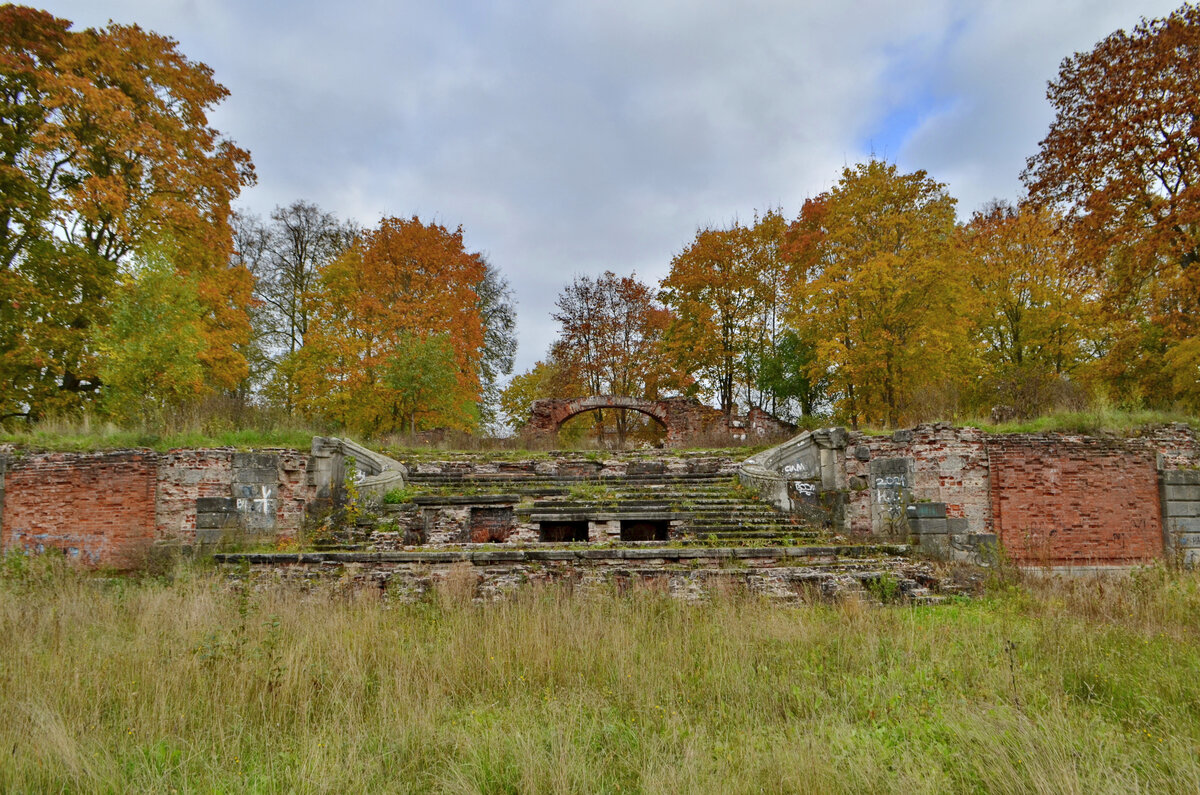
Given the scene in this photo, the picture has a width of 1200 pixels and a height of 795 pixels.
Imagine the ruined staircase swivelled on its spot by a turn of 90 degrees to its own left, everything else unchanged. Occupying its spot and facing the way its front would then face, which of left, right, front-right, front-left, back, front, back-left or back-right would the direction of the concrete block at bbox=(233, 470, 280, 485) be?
back

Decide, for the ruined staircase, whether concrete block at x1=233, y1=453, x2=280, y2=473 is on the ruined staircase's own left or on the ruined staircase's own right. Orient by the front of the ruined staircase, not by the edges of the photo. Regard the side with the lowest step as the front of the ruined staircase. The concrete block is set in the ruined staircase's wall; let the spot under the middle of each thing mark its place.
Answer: on the ruined staircase's own right

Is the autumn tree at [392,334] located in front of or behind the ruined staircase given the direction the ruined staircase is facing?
behind

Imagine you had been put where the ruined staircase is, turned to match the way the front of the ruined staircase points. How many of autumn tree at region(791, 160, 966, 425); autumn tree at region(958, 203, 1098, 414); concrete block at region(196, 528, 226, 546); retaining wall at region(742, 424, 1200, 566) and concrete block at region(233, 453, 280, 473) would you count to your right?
2

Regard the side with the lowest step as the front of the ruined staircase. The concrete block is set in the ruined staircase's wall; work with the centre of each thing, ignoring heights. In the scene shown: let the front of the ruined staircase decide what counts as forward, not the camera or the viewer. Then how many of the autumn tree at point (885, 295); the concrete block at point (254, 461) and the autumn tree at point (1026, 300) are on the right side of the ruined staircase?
1

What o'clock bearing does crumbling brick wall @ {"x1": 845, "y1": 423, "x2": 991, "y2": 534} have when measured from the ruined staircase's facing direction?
The crumbling brick wall is roughly at 9 o'clock from the ruined staircase.

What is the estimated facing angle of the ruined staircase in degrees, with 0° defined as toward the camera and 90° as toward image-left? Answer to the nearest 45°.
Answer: approximately 0°

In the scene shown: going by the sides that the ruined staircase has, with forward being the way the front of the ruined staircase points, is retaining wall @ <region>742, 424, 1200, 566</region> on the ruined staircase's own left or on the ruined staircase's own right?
on the ruined staircase's own left

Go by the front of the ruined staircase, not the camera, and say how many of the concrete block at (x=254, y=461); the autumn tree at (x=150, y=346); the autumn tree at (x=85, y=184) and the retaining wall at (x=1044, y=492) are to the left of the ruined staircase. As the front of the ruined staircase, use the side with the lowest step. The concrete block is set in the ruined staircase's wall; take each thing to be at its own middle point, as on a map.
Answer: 1

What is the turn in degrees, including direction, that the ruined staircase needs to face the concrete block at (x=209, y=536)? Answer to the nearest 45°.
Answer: approximately 90° to its right

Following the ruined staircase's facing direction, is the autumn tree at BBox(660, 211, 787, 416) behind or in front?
behind
